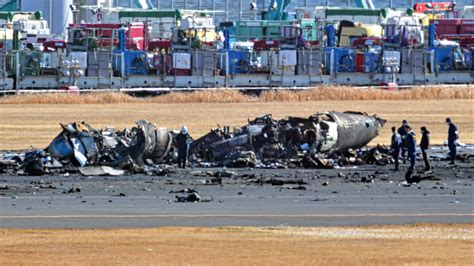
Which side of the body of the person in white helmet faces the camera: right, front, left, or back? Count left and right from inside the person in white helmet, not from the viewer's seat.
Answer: back

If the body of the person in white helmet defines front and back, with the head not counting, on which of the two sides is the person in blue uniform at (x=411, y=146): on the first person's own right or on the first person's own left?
on the first person's own right

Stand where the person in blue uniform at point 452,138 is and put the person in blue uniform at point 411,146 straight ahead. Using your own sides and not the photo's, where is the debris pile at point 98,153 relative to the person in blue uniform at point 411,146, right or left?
right

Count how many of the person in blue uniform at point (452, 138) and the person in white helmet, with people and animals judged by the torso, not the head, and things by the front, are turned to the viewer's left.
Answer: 1

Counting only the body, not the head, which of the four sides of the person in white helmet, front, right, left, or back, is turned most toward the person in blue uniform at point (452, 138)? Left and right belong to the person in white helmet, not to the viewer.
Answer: right

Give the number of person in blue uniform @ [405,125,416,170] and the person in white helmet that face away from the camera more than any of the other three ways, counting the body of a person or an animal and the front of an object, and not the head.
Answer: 1

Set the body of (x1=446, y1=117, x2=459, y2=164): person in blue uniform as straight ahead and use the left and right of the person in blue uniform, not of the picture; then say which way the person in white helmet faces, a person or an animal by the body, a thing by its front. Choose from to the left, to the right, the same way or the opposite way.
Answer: to the right

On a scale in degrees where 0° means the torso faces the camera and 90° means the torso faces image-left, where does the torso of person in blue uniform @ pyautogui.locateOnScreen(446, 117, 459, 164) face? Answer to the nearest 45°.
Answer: approximately 90°

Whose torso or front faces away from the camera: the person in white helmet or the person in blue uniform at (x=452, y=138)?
the person in white helmet

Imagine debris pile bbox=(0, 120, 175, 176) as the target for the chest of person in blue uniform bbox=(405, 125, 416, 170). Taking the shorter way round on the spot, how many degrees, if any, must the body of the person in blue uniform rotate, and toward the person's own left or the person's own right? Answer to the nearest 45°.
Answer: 0° — they already face it
